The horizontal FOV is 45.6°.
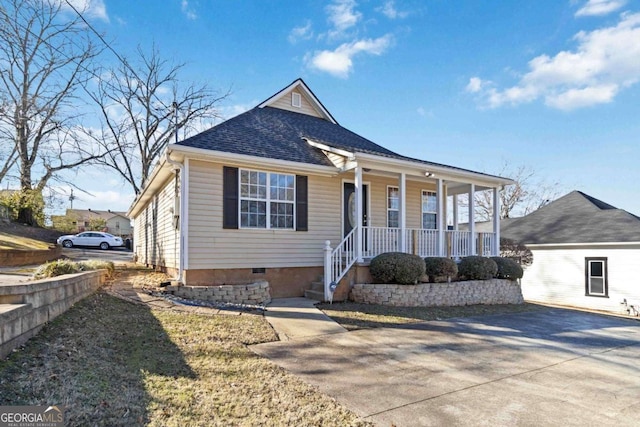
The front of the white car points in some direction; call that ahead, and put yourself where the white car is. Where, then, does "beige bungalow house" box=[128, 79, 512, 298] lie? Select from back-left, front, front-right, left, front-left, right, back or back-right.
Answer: left

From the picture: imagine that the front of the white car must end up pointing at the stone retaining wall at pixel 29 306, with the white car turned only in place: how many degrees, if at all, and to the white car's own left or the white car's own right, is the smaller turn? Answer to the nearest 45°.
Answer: approximately 90° to the white car's own left

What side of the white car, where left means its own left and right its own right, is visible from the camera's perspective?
left

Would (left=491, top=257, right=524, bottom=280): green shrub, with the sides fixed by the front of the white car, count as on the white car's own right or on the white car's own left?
on the white car's own left

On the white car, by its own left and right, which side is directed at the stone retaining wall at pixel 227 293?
left

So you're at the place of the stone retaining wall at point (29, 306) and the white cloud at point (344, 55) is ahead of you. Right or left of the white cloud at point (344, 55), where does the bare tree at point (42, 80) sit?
left
